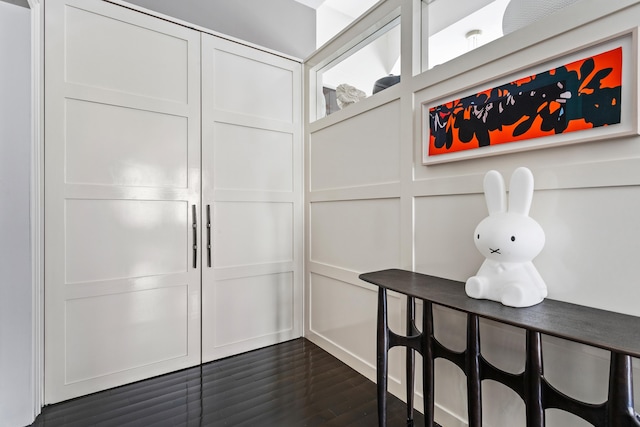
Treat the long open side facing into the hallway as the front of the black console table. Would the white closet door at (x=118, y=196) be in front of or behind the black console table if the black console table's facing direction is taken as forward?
in front

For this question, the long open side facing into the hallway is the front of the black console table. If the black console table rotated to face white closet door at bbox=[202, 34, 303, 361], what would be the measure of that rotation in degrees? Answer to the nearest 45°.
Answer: approximately 45° to its right

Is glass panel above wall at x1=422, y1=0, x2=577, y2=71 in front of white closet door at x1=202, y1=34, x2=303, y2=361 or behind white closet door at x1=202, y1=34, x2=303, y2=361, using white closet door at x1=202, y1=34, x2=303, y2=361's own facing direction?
in front

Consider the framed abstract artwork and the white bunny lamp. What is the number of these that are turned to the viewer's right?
0

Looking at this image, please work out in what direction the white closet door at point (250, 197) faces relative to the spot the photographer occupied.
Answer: facing the viewer and to the right of the viewer

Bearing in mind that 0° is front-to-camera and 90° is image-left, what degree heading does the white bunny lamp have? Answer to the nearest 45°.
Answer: approximately 45°
